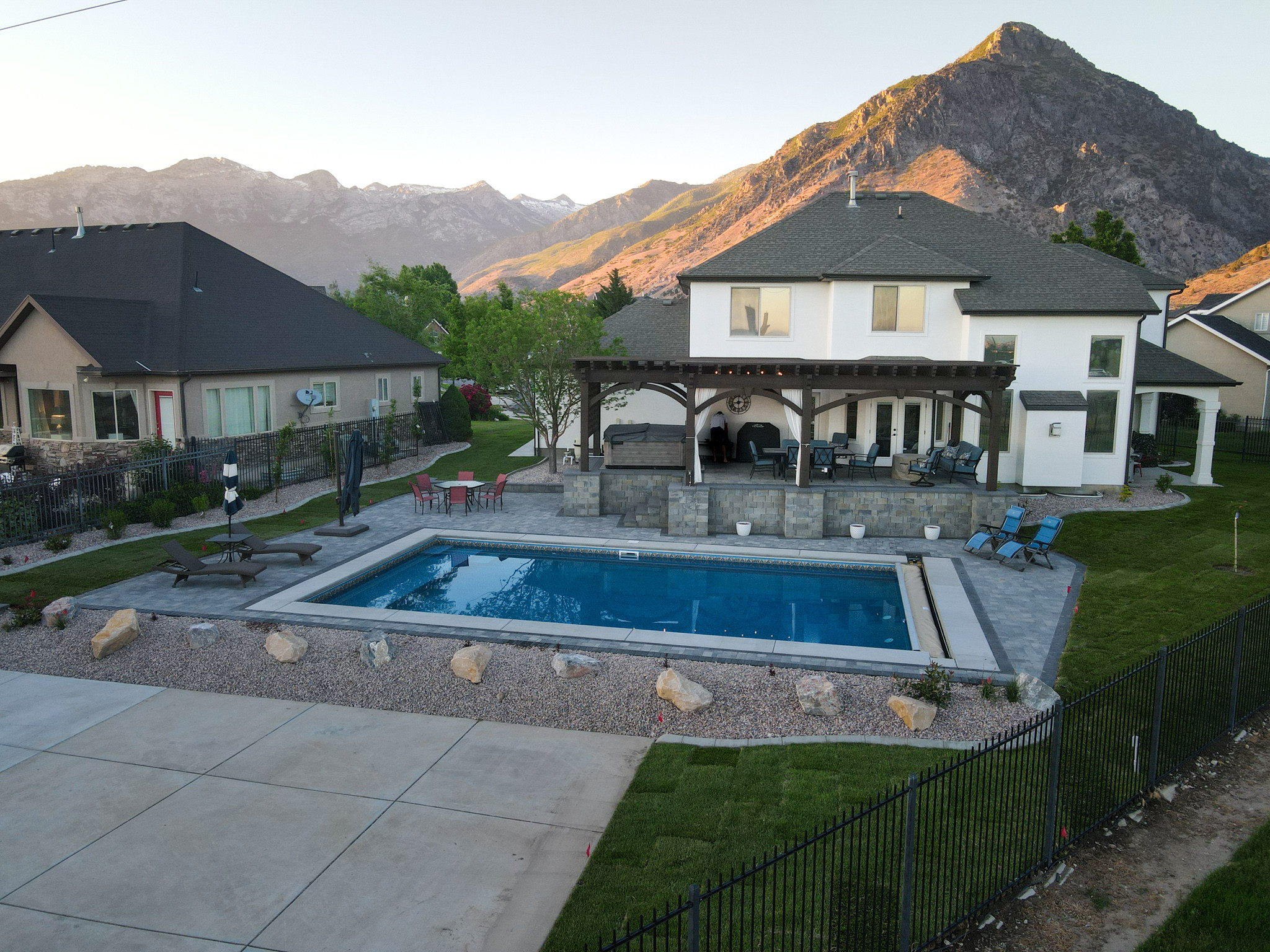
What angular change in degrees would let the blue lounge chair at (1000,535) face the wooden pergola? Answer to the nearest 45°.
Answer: approximately 45° to its right

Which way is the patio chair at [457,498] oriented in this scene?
away from the camera

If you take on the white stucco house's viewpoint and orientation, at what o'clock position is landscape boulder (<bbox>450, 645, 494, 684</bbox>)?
The landscape boulder is roughly at 7 o'clock from the white stucco house.

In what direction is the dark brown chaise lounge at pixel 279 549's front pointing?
to the viewer's right

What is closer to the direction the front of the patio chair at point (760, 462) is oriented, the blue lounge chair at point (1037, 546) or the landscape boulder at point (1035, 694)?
the blue lounge chair

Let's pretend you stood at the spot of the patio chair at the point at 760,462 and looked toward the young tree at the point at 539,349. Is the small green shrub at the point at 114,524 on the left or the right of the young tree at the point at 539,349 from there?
left

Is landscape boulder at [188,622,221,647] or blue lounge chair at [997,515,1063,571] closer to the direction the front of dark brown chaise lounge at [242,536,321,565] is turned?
the blue lounge chair

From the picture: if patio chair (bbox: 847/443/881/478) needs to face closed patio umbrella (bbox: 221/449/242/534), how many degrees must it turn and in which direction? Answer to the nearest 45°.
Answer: approximately 45° to its left

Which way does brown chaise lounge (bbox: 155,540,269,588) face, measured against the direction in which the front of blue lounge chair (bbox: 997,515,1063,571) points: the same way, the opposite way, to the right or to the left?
the opposite way

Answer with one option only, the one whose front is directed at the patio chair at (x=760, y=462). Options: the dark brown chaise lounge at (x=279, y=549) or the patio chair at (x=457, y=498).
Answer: the dark brown chaise lounge

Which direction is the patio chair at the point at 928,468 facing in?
to the viewer's left

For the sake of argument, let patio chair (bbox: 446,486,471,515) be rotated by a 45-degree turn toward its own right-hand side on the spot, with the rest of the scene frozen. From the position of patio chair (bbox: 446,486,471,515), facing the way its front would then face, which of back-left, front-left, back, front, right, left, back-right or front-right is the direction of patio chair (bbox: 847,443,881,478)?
front-right

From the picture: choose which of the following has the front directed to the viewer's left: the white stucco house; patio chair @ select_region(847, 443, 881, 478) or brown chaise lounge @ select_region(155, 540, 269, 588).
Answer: the patio chair

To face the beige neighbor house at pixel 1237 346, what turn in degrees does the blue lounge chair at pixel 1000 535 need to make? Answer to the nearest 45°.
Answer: approximately 135° to its right

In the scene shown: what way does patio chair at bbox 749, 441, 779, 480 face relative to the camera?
to the viewer's right

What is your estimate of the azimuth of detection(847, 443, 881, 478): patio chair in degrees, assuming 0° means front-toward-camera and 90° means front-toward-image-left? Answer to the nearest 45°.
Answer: approximately 90°

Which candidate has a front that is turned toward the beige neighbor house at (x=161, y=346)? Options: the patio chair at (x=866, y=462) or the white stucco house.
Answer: the patio chair

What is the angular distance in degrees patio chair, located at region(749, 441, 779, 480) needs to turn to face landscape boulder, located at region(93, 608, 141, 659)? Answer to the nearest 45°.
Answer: approximately 135° to its right

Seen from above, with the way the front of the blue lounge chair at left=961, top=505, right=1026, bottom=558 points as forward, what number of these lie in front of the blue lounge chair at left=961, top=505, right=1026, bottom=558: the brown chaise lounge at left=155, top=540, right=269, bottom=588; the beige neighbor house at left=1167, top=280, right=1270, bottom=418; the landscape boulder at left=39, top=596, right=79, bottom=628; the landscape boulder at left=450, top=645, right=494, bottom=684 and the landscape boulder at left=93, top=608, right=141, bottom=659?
4

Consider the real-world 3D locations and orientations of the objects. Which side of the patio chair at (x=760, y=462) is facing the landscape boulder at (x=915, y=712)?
right
